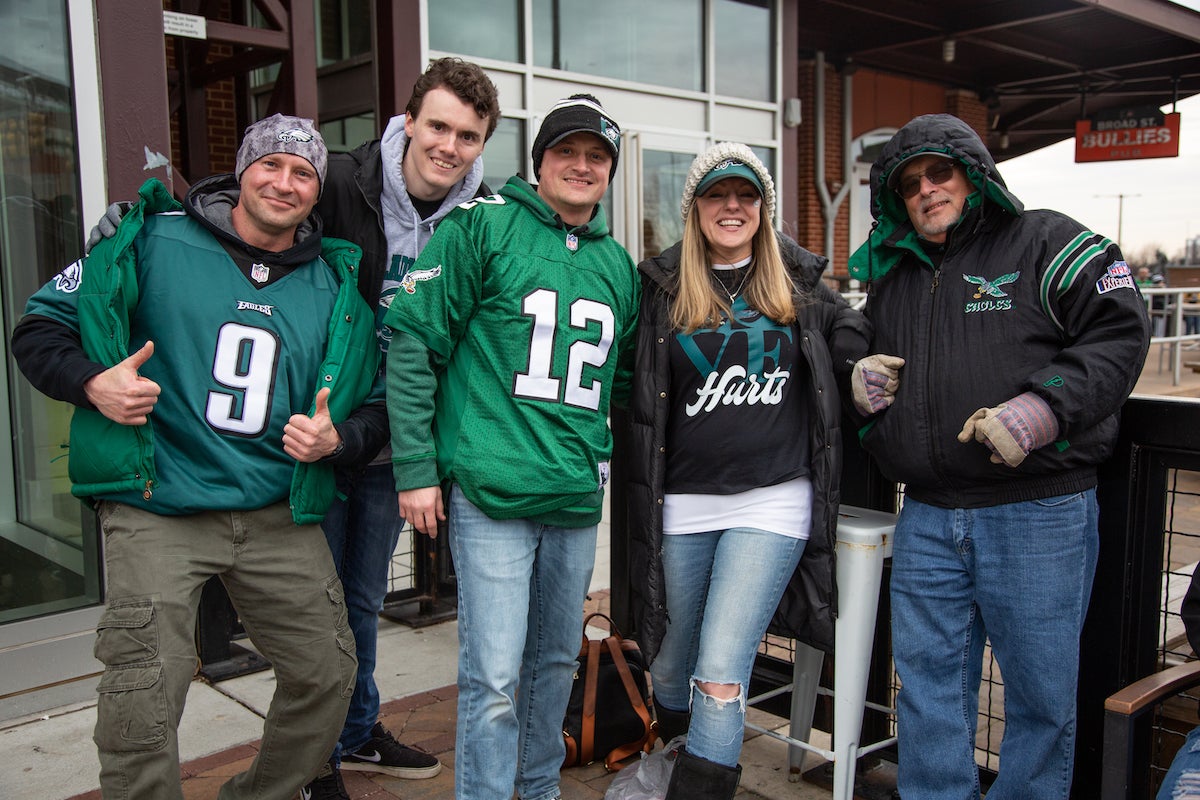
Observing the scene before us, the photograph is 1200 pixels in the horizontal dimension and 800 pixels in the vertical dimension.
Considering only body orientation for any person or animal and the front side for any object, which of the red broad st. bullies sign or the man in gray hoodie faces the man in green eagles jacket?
the red broad st. bullies sign

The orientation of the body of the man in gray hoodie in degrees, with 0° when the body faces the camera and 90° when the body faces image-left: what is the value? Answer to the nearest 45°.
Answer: approximately 315°

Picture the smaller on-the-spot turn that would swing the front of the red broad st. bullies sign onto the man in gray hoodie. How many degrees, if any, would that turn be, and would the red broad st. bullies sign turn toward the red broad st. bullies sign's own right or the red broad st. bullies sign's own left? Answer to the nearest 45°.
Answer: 0° — it already faces them

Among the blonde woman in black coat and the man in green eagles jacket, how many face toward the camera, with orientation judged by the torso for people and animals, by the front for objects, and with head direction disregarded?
2

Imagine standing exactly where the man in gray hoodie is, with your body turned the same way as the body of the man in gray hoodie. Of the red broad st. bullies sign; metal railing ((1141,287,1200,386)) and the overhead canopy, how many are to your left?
3
